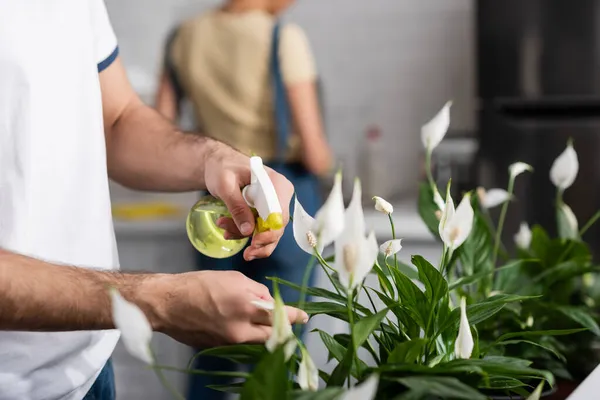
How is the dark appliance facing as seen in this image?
toward the camera

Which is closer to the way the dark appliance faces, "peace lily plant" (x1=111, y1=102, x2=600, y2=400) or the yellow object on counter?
the peace lily plant

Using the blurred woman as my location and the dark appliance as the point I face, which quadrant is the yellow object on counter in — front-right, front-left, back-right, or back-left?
back-left

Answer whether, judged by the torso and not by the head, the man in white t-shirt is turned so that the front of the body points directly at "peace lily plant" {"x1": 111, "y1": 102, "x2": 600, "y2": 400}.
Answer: yes

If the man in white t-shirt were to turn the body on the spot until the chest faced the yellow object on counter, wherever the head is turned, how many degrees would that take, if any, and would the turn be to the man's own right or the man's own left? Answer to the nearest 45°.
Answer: approximately 135° to the man's own left

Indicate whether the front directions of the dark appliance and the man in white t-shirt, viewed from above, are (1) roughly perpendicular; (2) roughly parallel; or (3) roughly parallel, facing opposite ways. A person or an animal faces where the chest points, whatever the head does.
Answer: roughly perpendicular

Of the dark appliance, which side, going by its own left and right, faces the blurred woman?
right

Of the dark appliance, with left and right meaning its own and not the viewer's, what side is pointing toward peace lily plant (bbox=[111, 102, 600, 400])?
front

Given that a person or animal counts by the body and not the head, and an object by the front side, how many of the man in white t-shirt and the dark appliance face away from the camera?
0

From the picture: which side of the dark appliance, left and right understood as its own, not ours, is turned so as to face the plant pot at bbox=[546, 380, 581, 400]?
front

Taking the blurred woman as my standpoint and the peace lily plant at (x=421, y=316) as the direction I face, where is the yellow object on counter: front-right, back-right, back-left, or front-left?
back-right

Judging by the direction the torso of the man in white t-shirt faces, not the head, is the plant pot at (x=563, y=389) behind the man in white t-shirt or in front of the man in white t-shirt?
in front

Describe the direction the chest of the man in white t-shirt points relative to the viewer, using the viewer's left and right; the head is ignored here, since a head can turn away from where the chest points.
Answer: facing the viewer and to the right of the viewer

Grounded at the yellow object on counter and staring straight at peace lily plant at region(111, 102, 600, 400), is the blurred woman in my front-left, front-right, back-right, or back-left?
front-left

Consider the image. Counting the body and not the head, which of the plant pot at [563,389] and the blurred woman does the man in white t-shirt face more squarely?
the plant pot

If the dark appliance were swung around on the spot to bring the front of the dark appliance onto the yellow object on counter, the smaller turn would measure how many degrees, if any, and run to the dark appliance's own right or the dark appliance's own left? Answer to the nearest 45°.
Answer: approximately 90° to the dark appliance's own right
